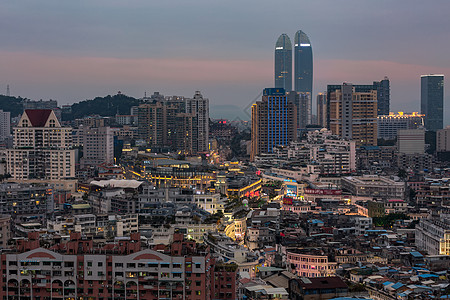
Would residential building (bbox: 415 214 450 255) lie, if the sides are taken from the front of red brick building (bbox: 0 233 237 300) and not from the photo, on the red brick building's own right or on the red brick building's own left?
on the red brick building's own left

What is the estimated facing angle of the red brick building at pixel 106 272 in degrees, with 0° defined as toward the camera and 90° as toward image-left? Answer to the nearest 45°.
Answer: approximately 0°

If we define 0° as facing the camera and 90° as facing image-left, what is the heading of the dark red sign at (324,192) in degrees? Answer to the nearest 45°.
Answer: approximately 0°

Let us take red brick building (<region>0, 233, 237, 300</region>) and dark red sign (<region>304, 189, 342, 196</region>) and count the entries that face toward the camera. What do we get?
2

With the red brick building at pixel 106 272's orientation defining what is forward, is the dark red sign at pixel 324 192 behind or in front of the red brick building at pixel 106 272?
behind

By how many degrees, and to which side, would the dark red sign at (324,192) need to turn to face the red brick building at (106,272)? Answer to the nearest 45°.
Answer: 0° — it already faces it
